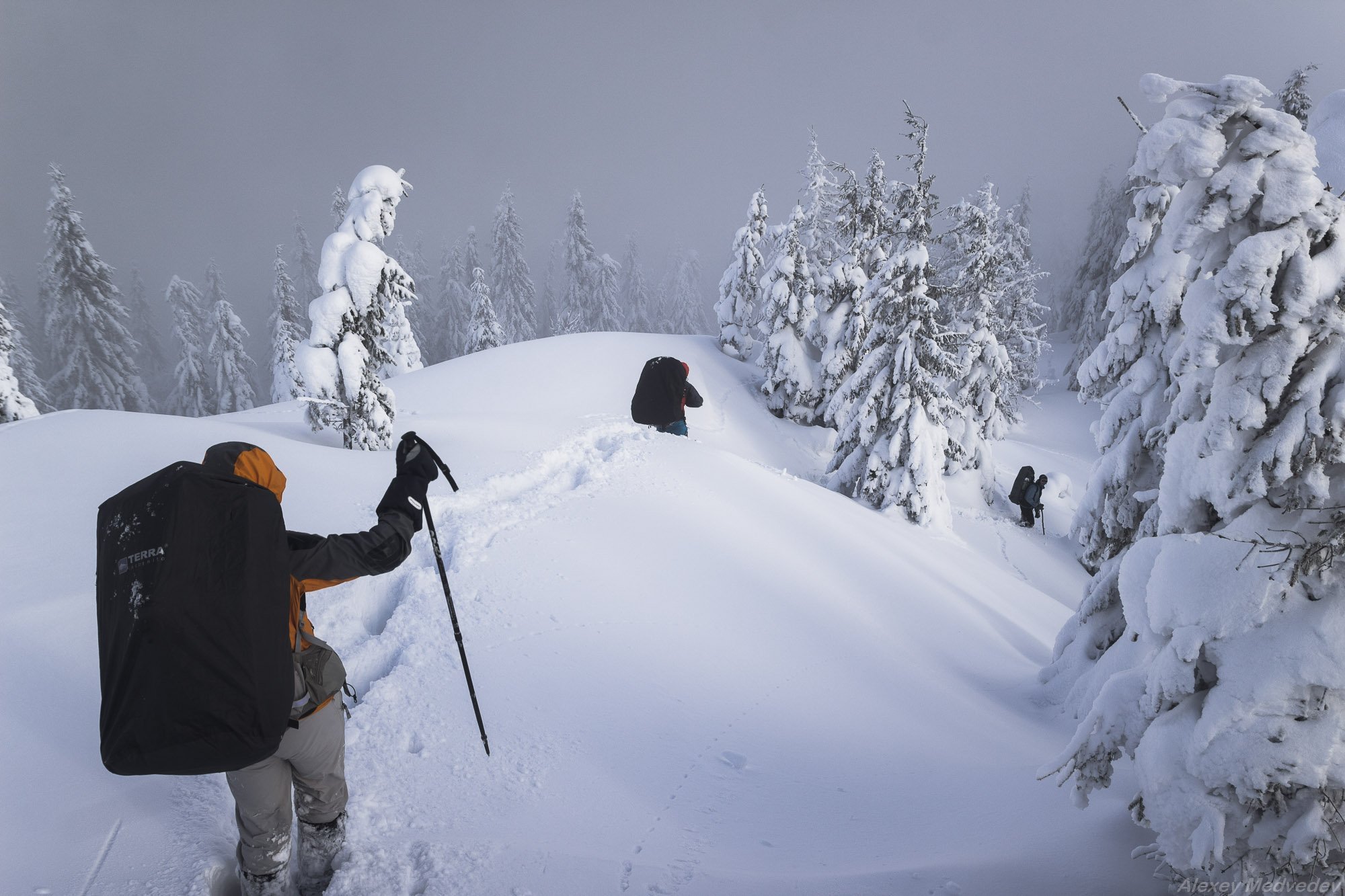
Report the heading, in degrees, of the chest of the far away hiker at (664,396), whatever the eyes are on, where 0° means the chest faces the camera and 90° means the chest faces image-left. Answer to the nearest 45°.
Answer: approximately 225°

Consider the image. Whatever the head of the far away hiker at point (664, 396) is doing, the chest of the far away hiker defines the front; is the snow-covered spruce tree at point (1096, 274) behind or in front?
in front

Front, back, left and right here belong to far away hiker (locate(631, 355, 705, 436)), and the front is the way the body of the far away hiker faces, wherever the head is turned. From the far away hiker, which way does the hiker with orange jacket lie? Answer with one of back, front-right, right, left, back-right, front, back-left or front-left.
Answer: back-right

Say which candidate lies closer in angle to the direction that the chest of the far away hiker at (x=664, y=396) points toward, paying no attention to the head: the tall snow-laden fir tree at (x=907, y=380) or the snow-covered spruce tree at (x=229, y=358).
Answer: the tall snow-laden fir tree

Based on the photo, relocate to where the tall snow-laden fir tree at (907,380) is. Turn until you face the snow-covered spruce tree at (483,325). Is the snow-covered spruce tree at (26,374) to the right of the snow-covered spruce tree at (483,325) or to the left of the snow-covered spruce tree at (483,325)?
left

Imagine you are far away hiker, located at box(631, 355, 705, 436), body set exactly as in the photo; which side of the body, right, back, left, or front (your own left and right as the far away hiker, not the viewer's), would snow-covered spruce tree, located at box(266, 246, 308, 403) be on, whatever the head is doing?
left

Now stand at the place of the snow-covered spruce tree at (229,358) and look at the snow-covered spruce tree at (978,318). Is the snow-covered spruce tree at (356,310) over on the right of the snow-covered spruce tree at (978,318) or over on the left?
right

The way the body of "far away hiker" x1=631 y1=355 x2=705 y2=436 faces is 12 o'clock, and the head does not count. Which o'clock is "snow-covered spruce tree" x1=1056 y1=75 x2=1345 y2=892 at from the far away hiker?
The snow-covered spruce tree is roughly at 4 o'clock from the far away hiker.
